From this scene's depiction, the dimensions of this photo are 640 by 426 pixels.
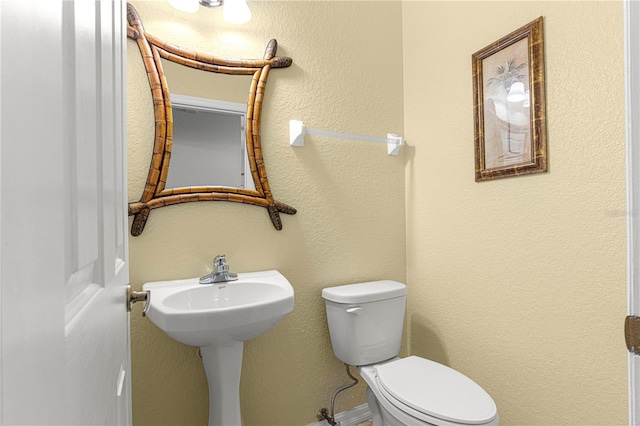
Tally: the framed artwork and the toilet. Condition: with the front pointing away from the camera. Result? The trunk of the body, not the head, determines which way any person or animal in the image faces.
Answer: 0

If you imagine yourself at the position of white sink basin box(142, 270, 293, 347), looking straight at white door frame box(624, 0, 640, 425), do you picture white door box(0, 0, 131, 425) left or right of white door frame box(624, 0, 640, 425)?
right

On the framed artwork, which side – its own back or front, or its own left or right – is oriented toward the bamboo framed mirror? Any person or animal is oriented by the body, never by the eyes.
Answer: front

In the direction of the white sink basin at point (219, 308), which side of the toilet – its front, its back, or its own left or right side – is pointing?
right

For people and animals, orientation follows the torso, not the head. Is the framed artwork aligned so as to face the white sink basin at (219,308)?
yes

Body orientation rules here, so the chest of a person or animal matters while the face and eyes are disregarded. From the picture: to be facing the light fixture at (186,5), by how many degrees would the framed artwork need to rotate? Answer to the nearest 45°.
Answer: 0° — it already faces it

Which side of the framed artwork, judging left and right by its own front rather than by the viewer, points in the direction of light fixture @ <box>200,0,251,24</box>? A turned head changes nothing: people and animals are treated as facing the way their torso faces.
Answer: front

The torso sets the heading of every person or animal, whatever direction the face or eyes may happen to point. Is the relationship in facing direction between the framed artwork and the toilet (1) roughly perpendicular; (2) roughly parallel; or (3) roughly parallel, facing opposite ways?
roughly perpendicular

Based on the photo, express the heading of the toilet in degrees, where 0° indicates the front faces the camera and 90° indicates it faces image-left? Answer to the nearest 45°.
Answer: approximately 315°

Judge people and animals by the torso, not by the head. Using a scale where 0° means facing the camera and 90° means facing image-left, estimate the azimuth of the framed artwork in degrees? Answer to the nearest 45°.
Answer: approximately 45°

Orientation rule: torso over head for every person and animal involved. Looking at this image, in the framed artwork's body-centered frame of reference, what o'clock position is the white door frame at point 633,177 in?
The white door frame is roughly at 10 o'clock from the framed artwork.
